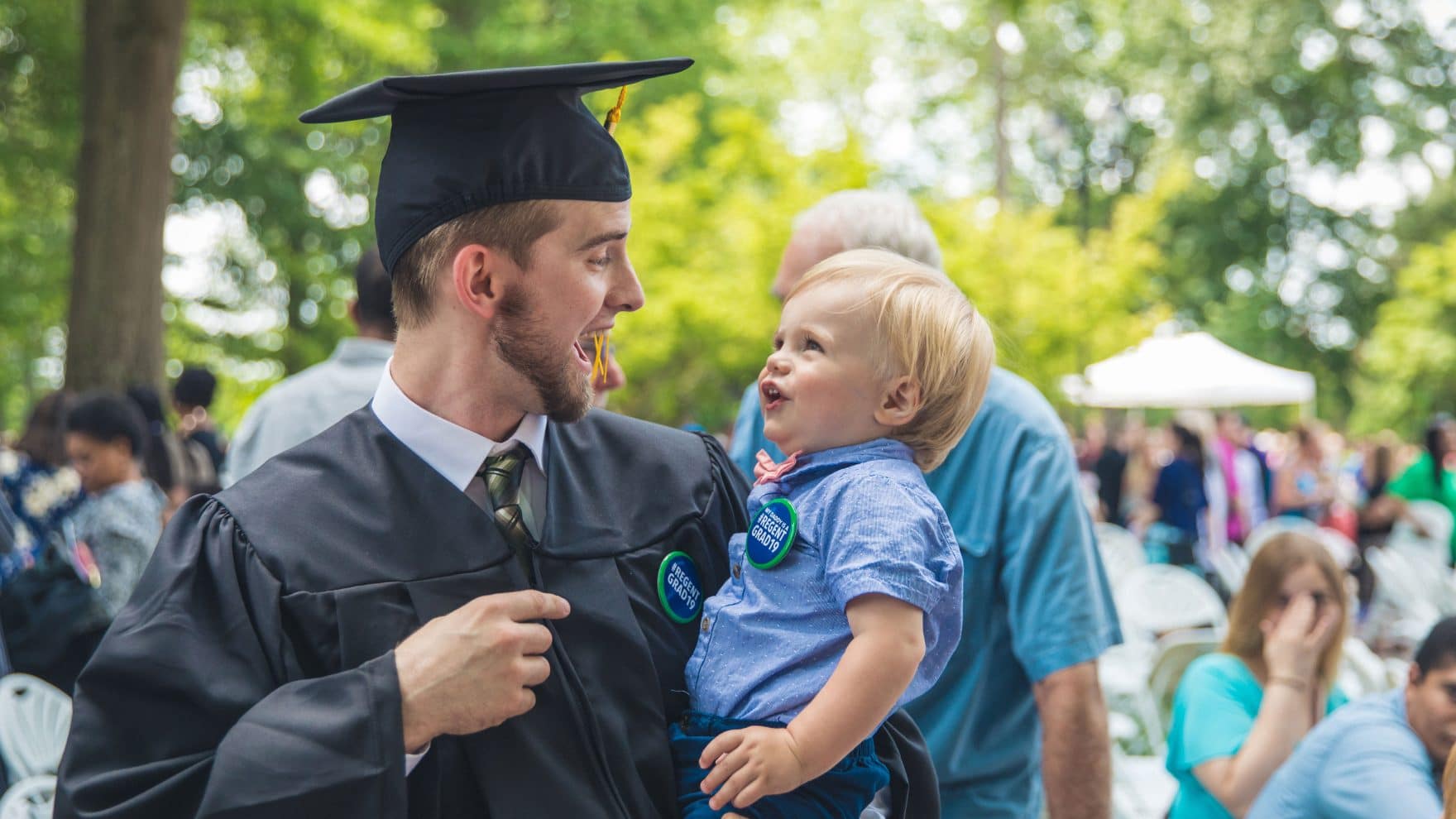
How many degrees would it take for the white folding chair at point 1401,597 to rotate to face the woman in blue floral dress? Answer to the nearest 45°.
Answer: approximately 90° to its right

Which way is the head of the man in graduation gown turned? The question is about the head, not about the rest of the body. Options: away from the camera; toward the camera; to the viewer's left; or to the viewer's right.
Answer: to the viewer's right

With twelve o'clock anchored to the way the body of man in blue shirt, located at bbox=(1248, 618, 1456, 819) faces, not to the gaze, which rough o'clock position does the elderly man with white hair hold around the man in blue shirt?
The elderly man with white hair is roughly at 4 o'clock from the man in blue shirt.

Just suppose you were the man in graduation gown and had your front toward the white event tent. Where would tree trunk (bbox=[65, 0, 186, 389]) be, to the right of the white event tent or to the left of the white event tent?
left
